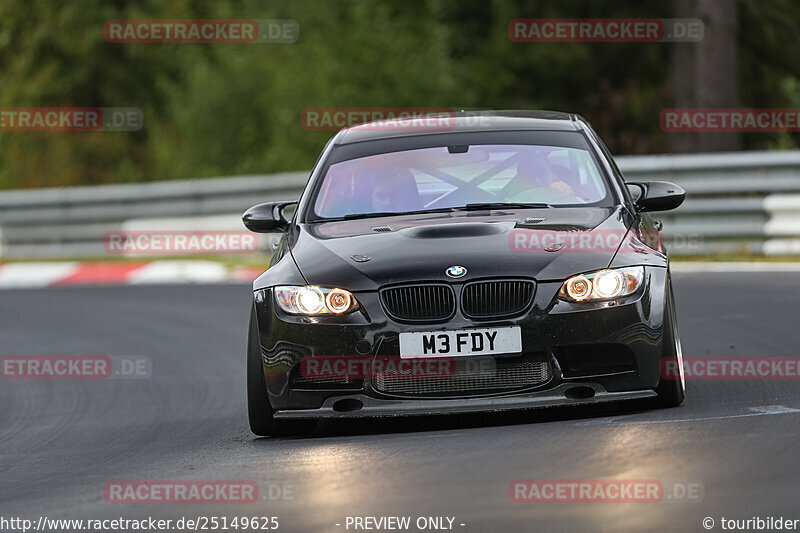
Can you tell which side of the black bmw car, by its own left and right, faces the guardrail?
back

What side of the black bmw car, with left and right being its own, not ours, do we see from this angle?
front
